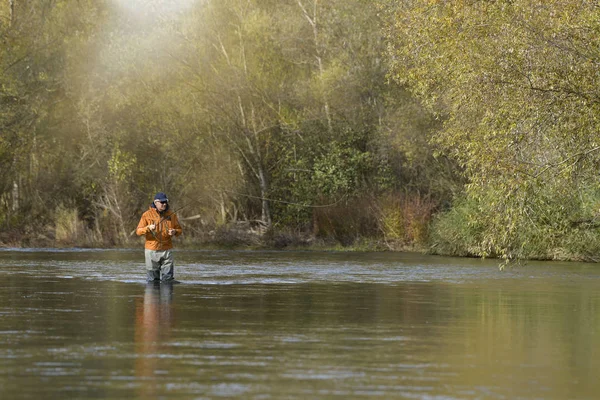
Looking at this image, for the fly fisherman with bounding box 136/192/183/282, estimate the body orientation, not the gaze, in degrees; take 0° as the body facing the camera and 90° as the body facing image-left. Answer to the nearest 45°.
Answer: approximately 0°
